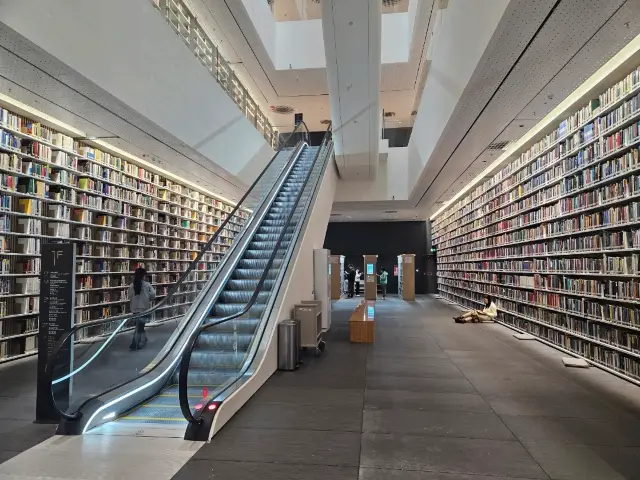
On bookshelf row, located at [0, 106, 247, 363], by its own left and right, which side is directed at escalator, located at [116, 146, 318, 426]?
front

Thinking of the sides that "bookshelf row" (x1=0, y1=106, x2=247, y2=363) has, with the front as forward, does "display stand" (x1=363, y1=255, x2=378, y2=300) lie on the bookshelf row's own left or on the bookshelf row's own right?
on the bookshelf row's own left

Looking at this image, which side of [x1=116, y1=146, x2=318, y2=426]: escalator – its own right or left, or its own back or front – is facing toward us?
front

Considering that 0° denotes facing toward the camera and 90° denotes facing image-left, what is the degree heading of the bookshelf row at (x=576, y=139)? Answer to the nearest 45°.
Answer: approximately 45°

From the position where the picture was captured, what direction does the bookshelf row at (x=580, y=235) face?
facing the viewer and to the left of the viewer

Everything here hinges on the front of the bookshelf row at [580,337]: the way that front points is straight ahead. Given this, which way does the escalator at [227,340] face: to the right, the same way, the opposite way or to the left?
to the left

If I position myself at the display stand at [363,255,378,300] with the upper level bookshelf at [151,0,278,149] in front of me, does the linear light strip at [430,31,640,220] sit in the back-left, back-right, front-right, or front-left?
front-left

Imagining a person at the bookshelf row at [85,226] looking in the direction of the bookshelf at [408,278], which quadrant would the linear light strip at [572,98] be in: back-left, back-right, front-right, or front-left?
front-right

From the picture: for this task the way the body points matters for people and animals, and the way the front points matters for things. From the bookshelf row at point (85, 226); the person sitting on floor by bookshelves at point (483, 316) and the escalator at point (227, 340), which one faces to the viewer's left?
the person sitting on floor by bookshelves
